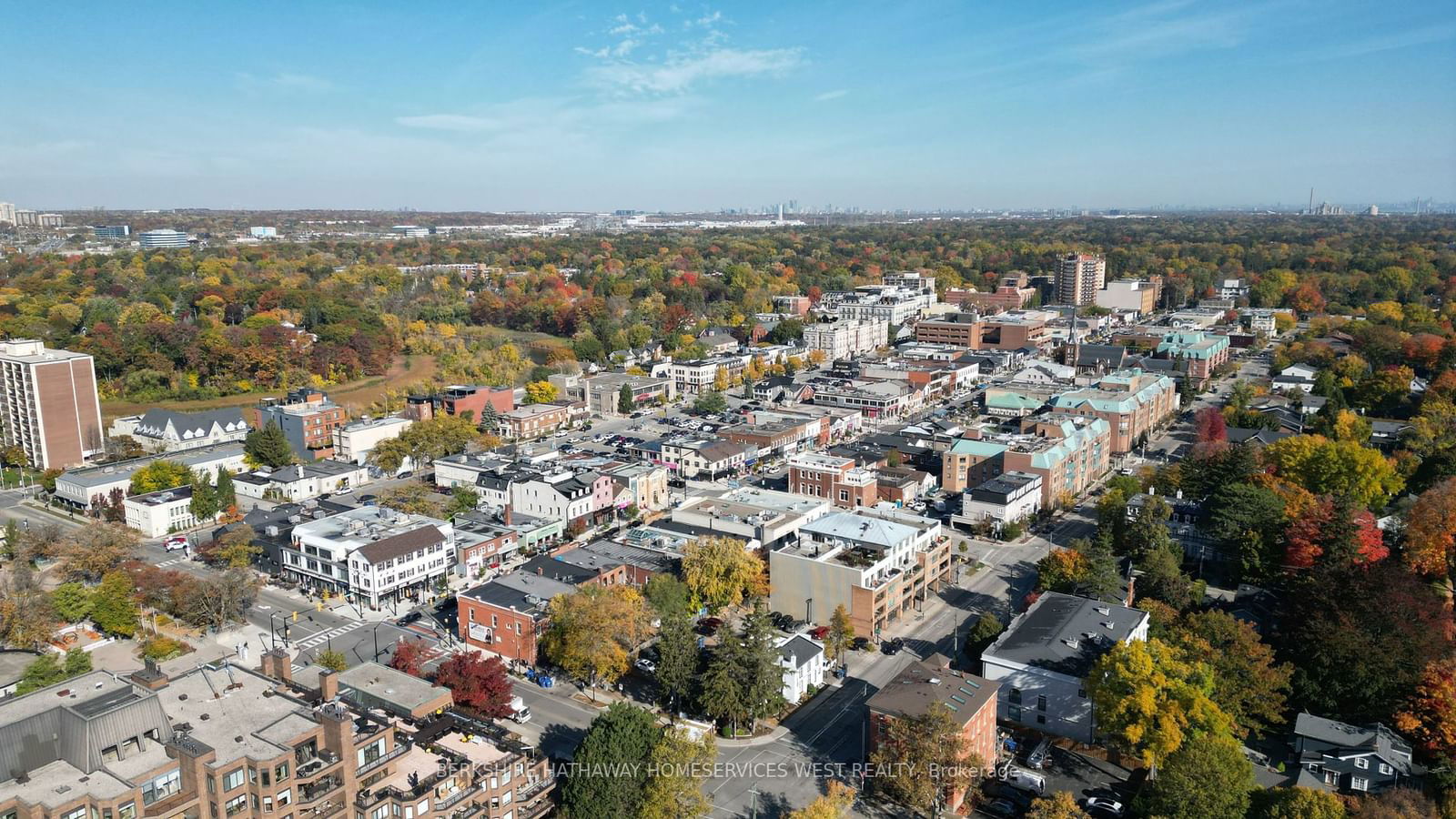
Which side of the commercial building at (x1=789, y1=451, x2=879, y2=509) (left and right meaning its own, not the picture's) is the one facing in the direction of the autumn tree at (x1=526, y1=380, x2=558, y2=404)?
right

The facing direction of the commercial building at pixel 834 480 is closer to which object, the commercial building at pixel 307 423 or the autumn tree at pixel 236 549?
the autumn tree

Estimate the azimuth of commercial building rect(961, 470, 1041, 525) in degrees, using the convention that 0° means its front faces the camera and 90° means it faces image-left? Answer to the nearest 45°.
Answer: approximately 315°

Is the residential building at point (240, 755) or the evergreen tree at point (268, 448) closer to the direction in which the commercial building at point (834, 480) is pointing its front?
the residential building

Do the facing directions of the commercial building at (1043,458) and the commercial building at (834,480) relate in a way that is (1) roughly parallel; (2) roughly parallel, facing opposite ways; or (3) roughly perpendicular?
roughly perpendicular

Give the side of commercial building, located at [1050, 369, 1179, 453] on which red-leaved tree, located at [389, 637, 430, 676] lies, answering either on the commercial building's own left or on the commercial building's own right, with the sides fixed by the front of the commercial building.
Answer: on the commercial building's own right

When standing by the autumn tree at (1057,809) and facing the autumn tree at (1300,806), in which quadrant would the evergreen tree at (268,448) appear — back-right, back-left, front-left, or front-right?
back-left
